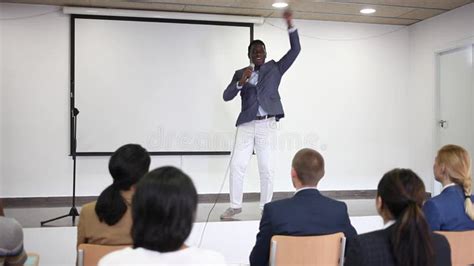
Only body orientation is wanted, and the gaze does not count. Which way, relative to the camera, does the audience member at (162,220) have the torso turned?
away from the camera

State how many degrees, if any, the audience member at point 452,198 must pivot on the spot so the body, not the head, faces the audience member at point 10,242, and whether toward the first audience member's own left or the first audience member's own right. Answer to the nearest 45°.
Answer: approximately 90° to the first audience member's own left

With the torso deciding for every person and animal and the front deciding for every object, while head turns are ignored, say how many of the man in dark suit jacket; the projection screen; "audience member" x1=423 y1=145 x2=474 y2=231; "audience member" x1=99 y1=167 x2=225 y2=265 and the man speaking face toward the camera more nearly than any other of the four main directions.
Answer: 2

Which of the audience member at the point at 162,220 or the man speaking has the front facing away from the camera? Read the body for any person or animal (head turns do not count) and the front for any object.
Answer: the audience member

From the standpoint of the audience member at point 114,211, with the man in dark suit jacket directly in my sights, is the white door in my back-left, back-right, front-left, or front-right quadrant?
front-left

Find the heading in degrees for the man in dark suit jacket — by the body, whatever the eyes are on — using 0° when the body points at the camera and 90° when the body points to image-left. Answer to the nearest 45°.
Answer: approximately 180°

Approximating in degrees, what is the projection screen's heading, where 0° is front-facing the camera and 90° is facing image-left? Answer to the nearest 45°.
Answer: approximately 0°

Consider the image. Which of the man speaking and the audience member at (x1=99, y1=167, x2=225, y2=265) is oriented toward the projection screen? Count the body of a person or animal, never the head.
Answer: the audience member

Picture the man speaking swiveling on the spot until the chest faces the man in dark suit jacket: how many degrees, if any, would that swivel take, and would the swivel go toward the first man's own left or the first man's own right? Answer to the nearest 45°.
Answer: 0° — they already face them

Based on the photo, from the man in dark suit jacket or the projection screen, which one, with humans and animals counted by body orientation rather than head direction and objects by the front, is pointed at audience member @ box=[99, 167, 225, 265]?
the projection screen

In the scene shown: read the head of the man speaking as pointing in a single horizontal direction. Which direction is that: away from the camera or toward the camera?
toward the camera

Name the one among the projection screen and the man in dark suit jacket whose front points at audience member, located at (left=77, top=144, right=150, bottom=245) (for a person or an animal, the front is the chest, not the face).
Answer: the projection screen

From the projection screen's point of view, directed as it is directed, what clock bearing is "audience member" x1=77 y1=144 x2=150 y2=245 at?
The audience member is roughly at 12 o'clock from the projection screen.

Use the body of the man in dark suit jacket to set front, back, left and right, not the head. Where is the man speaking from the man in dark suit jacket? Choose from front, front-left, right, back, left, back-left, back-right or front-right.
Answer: front

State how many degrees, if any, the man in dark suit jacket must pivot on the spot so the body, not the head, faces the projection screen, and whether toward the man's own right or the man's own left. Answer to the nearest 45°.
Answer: approximately 45° to the man's own left

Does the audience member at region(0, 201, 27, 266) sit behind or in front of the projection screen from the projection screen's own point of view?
in front

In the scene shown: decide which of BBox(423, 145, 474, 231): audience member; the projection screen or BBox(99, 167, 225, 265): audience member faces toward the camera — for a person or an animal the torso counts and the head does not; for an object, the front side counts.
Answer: the projection screen

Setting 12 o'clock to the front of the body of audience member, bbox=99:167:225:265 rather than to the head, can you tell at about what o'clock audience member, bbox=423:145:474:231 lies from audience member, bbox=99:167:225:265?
audience member, bbox=423:145:474:231 is roughly at 2 o'clock from audience member, bbox=99:167:225:265.

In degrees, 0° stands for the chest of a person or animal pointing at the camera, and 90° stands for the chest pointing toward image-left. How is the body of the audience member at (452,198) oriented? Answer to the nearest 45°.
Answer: approximately 135°

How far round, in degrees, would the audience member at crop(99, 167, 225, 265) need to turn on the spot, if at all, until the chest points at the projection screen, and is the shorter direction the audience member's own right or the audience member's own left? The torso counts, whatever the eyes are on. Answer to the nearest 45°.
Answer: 0° — they already face it
